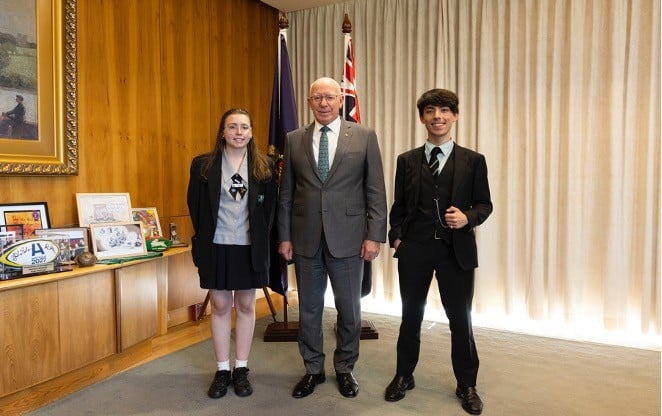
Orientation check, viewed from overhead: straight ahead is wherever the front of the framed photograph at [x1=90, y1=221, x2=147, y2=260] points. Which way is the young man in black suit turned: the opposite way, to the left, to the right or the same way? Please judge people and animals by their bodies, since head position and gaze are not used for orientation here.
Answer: to the right

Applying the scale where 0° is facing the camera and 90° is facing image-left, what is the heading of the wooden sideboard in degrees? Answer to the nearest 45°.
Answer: approximately 315°

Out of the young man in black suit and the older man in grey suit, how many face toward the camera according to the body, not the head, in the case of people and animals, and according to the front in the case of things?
2

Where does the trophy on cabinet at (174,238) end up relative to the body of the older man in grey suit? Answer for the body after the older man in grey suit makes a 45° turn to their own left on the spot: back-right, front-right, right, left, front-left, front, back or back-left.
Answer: back

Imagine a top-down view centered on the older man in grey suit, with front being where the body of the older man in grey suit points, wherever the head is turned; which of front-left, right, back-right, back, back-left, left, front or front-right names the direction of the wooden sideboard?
right

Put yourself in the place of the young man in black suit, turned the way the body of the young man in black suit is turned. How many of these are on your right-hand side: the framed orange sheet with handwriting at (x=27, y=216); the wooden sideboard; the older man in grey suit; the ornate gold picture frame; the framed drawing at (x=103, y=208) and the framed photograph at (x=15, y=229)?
6

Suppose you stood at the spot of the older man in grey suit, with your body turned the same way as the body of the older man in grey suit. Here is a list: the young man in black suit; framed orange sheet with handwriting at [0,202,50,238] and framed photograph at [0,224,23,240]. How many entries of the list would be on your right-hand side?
2

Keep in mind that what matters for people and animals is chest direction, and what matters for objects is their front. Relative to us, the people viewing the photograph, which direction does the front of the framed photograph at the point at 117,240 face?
facing the viewer and to the right of the viewer

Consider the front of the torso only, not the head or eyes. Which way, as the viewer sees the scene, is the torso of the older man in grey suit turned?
toward the camera

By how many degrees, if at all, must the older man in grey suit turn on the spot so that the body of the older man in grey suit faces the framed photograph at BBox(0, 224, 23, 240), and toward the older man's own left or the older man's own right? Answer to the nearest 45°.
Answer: approximately 90° to the older man's own right

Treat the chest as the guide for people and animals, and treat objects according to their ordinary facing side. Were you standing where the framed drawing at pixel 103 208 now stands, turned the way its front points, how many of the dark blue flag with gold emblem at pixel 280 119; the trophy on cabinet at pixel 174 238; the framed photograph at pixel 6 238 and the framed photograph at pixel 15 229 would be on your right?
2

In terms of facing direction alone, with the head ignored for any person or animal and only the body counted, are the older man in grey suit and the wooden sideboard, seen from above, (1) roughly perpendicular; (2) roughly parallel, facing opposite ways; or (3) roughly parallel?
roughly perpendicular

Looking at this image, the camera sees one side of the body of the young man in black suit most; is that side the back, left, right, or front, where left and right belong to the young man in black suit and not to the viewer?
front

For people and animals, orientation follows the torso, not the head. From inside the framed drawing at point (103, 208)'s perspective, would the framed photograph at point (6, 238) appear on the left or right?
on its right
